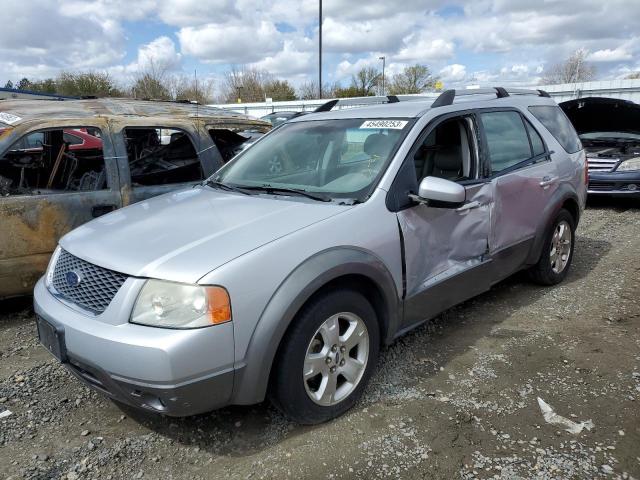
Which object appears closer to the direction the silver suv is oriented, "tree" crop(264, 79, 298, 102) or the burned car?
the burned car

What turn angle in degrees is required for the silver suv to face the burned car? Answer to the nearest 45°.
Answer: approximately 90° to its right

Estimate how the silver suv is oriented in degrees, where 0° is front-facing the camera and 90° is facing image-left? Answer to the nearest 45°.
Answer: approximately 45°

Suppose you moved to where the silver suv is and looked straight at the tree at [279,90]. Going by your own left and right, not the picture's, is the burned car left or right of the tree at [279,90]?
left

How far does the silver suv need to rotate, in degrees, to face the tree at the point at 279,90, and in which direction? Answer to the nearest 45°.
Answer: approximately 135° to its right

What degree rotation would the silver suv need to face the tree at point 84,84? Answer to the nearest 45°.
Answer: approximately 90° to its right

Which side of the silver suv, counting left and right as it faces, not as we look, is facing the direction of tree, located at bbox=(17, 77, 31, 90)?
right
